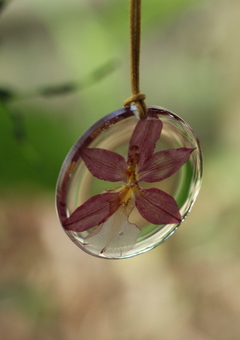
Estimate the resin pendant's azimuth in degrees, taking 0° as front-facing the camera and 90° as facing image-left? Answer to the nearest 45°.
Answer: approximately 0°
